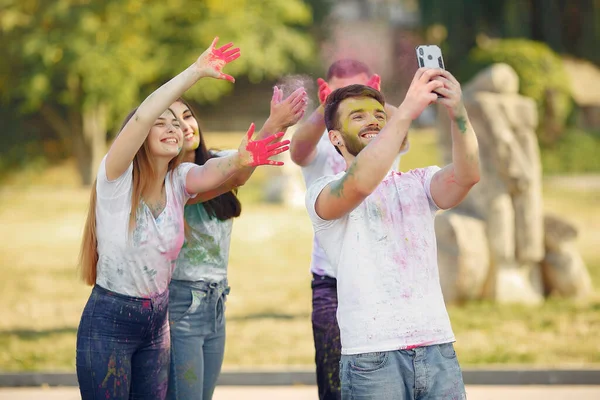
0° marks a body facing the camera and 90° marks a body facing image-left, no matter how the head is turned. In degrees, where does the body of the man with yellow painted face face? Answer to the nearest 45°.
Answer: approximately 315°

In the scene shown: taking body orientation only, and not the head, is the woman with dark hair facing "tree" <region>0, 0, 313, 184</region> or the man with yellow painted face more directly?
the man with yellow painted face

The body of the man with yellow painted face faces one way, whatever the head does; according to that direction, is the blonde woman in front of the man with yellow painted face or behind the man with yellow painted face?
behind

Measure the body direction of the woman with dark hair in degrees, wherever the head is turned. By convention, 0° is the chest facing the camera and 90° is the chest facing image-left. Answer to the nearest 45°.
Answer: approximately 315°

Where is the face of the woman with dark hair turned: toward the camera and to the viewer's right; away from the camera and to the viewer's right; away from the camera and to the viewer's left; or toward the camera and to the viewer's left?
toward the camera and to the viewer's right

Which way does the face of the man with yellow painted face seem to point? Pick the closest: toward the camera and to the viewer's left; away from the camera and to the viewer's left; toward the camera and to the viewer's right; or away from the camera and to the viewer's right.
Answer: toward the camera and to the viewer's right

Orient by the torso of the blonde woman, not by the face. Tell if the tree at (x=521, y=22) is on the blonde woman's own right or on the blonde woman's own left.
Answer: on the blonde woman's own left

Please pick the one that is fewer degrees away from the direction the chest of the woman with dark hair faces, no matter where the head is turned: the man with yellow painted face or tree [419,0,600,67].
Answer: the man with yellow painted face

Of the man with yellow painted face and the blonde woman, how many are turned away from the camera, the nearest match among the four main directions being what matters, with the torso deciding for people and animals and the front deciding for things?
0
